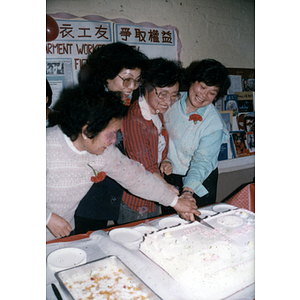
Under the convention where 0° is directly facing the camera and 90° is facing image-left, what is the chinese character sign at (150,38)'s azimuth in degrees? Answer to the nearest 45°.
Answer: approximately 0°

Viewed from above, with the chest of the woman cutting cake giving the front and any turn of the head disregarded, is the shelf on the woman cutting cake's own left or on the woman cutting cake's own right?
on the woman cutting cake's own left

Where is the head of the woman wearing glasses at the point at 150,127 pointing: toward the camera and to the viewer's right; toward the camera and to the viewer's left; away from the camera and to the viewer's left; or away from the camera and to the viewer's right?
toward the camera and to the viewer's right
